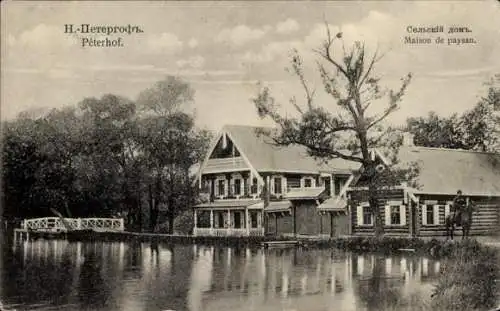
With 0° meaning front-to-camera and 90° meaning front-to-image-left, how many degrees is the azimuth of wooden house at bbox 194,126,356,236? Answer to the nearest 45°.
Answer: approximately 45°

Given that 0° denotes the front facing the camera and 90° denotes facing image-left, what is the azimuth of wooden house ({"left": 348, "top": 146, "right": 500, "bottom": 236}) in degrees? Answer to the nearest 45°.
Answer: approximately 45°
